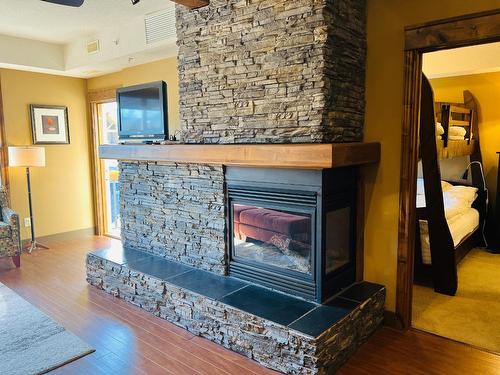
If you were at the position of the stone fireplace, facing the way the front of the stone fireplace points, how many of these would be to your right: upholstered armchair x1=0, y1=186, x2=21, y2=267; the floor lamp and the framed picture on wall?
3

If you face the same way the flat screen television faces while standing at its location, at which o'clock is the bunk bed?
The bunk bed is roughly at 8 o'clock from the flat screen television.

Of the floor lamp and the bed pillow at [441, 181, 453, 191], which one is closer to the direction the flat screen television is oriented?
the floor lamp

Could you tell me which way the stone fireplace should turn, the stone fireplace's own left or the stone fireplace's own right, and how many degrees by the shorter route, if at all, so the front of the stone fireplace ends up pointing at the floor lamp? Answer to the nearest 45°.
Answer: approximately 90° to the stone fireplace's own right

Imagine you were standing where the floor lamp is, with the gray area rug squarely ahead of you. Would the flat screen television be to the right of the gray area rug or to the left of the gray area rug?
left

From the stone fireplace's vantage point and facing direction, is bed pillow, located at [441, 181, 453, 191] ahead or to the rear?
to the rear

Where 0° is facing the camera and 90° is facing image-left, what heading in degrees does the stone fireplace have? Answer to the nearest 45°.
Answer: approximately 45°

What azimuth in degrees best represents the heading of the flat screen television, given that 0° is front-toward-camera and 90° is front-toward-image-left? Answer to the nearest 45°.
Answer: approximately 45°

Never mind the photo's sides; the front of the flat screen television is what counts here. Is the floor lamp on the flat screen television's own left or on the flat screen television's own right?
on the flat screen television's own right

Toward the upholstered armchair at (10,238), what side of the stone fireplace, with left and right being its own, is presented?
right
